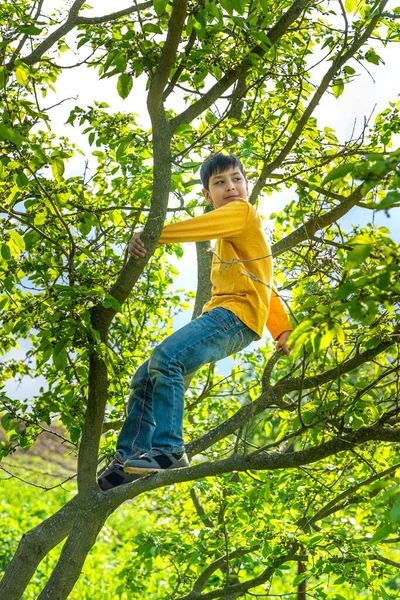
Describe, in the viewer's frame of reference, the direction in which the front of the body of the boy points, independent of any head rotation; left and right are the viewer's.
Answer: facing to the left of the viewer
